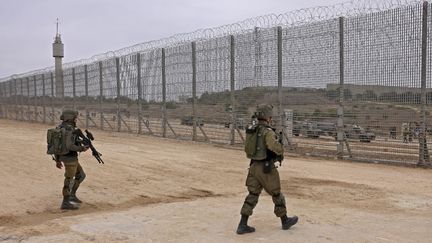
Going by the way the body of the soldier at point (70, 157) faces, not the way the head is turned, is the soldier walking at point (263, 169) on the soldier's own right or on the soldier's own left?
on the soldier's own right
